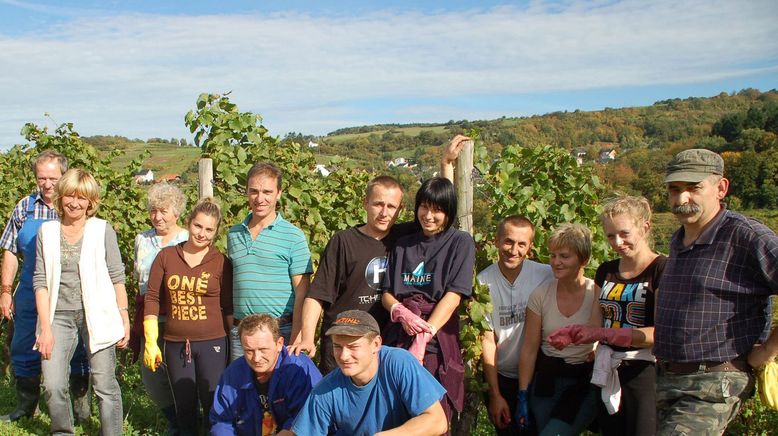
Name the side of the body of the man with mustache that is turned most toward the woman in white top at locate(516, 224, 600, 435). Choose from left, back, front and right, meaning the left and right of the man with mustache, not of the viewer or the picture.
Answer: right

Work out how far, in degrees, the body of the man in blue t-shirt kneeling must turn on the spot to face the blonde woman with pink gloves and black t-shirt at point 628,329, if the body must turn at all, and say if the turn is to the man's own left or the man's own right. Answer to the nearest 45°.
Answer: approximately 135° to the man's own left

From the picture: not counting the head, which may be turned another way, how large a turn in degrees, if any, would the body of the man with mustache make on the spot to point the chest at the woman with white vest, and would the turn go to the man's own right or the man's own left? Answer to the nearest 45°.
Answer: approximately 45° to the man's own right

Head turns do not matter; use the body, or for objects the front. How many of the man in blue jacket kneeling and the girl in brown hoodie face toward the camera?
2

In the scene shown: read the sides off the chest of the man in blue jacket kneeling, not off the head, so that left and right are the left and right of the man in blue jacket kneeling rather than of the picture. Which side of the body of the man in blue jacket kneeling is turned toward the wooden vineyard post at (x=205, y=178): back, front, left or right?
back

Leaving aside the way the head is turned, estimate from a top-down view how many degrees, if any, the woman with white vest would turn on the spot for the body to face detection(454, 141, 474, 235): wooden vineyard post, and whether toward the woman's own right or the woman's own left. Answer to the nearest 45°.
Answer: approximately 45° to the woman's own left

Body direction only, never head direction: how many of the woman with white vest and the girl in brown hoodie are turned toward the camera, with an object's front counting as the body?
2
